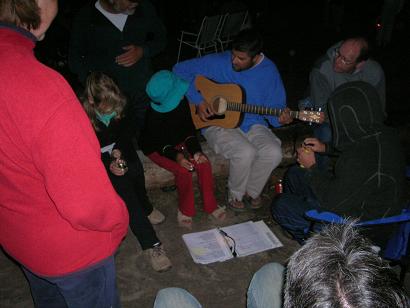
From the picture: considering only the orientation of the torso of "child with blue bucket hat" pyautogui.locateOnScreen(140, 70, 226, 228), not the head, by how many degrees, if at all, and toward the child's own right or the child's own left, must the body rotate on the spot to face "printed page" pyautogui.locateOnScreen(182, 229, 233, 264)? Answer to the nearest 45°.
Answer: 0° — they already face it

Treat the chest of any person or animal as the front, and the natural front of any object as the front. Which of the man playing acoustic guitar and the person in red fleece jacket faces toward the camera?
the man playing acoustic guitar

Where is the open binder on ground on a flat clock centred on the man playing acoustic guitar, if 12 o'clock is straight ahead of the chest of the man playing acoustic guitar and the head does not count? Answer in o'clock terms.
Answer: The open binder on ground is roughly at 12 o'clock from the man playing acoustic guitar.

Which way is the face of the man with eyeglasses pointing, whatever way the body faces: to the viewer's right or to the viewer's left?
to the viewer's left

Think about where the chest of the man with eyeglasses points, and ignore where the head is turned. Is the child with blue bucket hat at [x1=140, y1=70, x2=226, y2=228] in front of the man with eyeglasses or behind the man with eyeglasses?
in front

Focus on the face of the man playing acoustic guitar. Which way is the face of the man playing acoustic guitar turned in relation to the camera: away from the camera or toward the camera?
toward the camera

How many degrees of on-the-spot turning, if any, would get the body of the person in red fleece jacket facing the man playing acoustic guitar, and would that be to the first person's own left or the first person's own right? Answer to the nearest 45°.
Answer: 0° — they already face them

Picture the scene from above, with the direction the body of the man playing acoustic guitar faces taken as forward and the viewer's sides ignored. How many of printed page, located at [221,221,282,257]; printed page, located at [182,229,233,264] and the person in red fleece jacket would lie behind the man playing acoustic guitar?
0

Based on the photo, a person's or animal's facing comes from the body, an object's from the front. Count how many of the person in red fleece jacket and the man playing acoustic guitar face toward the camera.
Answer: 1

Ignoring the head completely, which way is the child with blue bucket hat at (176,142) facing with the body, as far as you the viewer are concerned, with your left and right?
facing the viewer and to the right of the viewer

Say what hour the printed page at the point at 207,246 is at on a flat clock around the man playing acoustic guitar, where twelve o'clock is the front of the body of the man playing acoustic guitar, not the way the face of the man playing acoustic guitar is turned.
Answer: The printed page is roughly at 12 o'clock from the man playing acoustic guitar.

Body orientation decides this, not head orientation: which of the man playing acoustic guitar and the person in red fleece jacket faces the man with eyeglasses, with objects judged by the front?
the person in red fleece jacket

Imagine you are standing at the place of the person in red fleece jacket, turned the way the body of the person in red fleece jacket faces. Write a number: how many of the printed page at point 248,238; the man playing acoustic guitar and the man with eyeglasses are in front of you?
3

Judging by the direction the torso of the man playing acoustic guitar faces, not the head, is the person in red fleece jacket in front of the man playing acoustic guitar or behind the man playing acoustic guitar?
in front

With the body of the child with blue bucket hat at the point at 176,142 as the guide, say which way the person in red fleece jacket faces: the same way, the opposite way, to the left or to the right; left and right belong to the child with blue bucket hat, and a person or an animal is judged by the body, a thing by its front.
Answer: to the left

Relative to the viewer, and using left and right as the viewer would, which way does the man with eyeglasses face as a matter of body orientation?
facing the viewer and to the left of the viewer

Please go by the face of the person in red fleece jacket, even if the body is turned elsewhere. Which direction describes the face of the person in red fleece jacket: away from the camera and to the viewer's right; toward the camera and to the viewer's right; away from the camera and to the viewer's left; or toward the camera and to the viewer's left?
away from the camera and to the viewer's right

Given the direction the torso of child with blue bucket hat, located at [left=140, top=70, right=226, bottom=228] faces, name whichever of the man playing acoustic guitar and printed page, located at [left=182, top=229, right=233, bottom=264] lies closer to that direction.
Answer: the printed page

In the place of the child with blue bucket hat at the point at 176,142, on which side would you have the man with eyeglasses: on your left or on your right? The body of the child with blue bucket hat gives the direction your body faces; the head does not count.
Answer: on your left

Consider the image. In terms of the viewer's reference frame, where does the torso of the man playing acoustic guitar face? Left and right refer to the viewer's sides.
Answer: facing the viewer

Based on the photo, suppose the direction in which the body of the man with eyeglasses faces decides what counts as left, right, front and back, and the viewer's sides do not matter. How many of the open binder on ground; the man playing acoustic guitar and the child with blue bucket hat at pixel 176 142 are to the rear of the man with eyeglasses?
0
